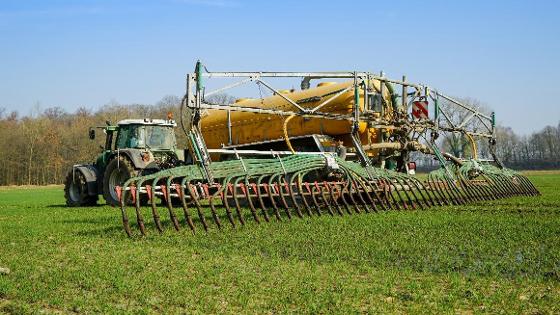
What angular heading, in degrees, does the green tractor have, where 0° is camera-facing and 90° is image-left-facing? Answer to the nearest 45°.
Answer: approximately 135°
